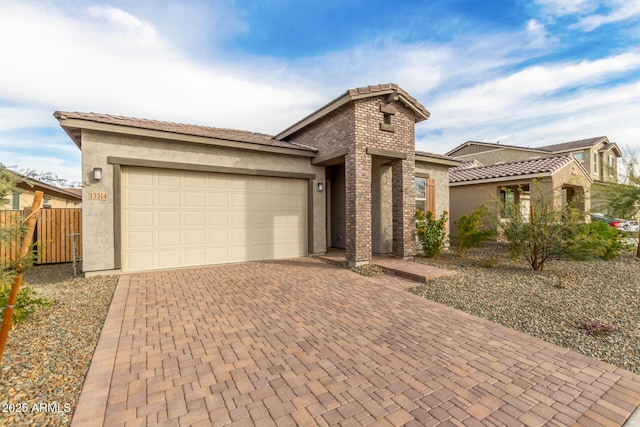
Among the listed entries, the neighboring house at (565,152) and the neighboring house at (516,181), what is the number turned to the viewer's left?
0

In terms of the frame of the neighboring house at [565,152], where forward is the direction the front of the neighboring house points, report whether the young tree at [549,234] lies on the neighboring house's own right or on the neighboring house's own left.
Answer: on the neighboring house's own right

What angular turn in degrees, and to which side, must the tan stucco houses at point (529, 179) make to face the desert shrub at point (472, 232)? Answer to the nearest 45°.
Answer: approximately 45° to its right

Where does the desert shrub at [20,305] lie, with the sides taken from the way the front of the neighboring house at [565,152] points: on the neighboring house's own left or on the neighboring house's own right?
on the neighboring house's own right

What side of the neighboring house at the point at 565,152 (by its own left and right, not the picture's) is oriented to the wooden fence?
right

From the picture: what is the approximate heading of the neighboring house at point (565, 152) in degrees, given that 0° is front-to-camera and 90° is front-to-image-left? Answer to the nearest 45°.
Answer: approximately 315°

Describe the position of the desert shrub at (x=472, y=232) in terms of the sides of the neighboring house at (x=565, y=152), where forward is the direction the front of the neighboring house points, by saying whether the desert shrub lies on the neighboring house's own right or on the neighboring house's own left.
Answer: on the neighboring house's own right

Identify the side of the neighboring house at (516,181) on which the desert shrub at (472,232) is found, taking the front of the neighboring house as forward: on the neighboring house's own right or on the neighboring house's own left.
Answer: on the neighboring house's own right

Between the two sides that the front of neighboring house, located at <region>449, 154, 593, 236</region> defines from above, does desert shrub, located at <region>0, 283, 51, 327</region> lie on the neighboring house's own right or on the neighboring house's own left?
on the neighboring house's own right

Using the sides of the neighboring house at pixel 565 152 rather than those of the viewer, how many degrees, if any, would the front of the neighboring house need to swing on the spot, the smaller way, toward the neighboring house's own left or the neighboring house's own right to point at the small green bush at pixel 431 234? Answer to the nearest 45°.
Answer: approximately 45° to the neighboring house's own right
